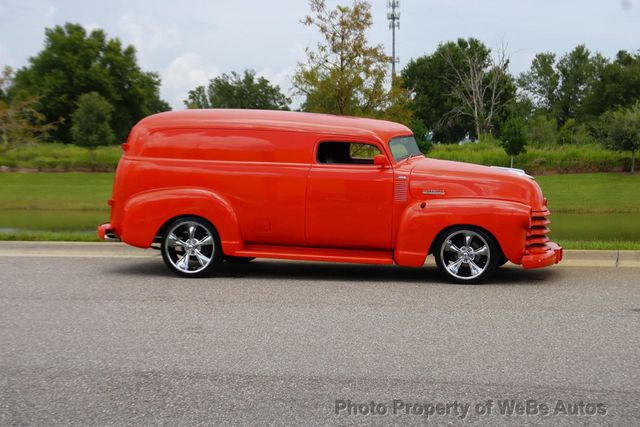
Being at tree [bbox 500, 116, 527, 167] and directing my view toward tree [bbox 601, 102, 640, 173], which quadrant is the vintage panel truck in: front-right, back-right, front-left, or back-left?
back-right

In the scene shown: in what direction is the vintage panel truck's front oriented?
to the viewer's right
